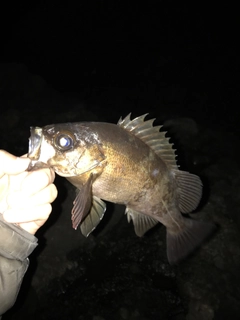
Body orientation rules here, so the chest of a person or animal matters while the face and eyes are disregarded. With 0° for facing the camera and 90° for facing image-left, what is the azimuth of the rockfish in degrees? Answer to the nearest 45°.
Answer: approximately 90°
